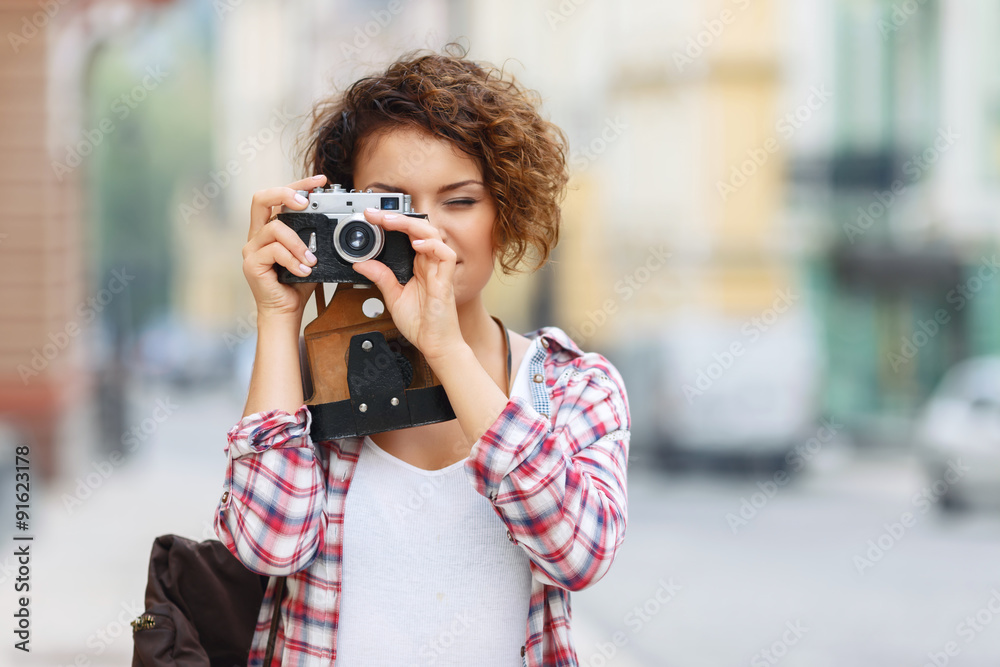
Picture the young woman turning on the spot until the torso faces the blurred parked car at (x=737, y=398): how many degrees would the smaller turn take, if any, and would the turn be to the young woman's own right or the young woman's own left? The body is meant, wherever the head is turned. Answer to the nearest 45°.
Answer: approximately 180°

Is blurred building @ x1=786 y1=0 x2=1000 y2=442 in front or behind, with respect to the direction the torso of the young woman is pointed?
behind

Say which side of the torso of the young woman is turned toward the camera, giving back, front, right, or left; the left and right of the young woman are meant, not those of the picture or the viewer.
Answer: front

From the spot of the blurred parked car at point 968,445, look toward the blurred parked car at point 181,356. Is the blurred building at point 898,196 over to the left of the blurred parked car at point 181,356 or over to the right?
right

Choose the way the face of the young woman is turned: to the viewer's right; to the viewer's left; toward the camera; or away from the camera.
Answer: toward the camera

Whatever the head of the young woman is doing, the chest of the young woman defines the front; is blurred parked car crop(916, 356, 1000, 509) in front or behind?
behind

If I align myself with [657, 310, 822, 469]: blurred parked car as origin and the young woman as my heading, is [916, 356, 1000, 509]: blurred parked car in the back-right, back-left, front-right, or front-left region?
front-left
